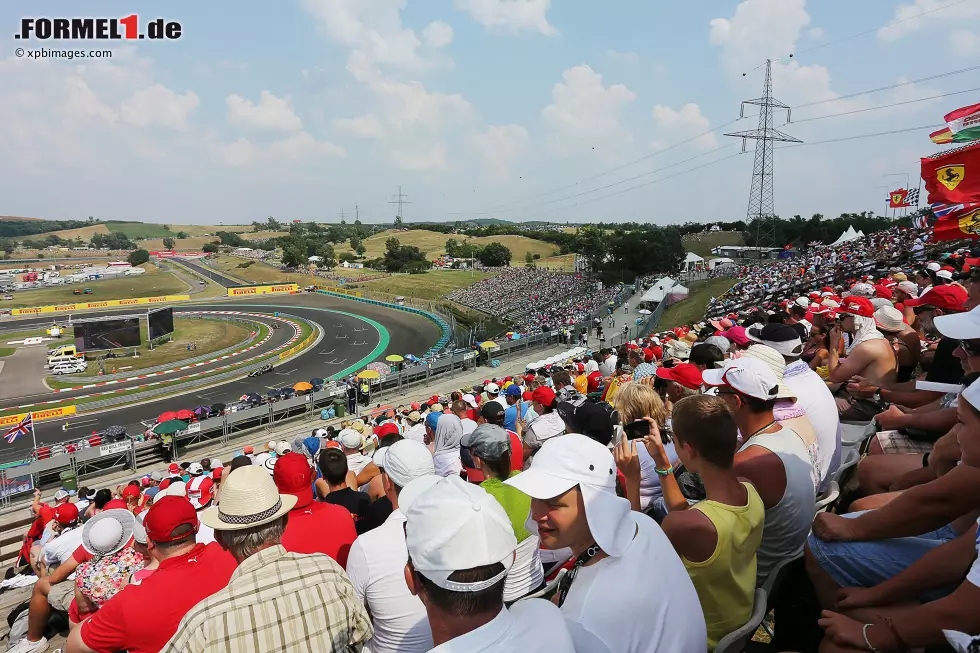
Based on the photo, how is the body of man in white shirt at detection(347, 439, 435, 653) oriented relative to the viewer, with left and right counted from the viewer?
facing away from the viewer and to the left of the viewer

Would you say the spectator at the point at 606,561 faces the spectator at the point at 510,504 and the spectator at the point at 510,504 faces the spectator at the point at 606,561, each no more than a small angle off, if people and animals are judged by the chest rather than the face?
no

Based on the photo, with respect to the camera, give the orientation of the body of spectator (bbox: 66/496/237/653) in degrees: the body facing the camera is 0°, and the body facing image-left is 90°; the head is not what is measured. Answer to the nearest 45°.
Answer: approximately 135°

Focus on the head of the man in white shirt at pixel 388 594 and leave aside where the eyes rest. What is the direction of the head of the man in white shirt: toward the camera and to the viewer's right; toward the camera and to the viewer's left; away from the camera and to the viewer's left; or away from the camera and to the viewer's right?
away from the camera and to the viewer's left

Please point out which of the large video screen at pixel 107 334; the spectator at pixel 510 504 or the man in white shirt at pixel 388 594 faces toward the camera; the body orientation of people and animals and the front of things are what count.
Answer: the large video screen

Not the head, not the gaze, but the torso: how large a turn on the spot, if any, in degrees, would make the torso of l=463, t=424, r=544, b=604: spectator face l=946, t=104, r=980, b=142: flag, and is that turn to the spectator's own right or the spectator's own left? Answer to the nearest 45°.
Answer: approximately 90° to the spectator's own right

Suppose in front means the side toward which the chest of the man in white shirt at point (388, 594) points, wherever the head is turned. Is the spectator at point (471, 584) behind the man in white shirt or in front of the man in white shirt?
behind

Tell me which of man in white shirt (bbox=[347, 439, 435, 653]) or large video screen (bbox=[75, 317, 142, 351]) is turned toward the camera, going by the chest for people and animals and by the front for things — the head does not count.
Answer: the large video screen

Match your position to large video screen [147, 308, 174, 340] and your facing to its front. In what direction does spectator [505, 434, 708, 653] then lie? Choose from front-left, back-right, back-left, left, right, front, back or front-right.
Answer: front-right

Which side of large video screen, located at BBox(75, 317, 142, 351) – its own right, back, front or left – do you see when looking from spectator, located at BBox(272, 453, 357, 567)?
front

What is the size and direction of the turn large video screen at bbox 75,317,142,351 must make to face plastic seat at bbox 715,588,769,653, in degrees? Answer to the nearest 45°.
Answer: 0° — it already faces it

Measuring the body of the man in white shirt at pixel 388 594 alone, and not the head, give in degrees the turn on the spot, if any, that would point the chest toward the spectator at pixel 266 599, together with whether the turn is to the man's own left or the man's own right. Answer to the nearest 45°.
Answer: approximately 90° to the man's own left

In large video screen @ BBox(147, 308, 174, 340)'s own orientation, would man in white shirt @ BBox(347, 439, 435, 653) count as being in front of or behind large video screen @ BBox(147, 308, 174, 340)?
in front

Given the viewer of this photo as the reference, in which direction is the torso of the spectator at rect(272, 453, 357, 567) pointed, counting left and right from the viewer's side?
facing away from the viewer and to the left of the viewer

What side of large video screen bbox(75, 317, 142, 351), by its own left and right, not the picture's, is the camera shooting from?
front

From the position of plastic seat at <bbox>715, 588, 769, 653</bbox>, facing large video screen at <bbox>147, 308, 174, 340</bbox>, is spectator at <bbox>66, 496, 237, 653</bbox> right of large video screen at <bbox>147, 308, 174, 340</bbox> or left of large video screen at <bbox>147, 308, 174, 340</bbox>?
left

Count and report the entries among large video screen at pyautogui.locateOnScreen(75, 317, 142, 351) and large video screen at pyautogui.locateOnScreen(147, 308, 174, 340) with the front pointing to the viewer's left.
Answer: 0
